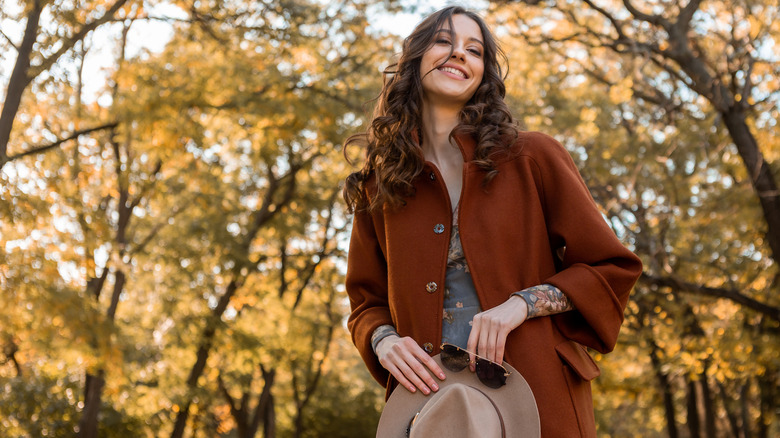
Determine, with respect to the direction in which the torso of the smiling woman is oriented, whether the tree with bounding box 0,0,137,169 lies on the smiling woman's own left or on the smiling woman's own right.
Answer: on the smiling woman's own right

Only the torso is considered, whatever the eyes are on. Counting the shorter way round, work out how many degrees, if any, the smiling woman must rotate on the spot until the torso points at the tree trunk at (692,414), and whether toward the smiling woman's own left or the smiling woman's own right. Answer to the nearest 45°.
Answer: approximately 180°

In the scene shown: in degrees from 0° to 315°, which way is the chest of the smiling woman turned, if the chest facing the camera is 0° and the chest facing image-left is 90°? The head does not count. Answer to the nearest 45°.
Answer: approximately 0°

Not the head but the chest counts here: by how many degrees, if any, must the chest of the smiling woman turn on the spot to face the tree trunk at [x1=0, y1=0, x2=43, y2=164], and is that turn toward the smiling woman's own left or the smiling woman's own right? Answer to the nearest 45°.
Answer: approximately 135° to the smiling woman's own right

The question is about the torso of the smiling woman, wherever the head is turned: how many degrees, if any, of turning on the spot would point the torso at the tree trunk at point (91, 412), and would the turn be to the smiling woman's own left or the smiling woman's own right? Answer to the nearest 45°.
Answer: approximately 135° to the smiling woman's own right

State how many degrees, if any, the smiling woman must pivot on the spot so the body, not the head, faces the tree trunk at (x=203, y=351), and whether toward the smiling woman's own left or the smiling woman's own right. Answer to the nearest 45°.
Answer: approximately 135° to the smiling woman's own right

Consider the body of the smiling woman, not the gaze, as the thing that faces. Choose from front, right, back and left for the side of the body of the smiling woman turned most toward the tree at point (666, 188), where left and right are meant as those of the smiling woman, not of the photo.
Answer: back
